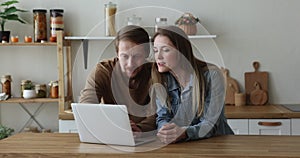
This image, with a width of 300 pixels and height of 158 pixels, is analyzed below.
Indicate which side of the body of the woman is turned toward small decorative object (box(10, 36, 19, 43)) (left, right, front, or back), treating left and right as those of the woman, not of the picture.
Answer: right

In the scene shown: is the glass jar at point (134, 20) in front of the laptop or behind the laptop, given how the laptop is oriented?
in front

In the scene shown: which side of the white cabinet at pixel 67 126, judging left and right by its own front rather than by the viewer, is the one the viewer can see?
front

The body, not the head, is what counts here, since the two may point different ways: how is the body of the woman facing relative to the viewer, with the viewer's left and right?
facing the viewer and to the left of the viewer

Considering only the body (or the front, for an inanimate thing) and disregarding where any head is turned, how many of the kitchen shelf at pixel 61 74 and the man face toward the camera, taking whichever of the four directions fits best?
2

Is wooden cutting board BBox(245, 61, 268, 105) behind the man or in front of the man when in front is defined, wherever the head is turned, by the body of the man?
behind

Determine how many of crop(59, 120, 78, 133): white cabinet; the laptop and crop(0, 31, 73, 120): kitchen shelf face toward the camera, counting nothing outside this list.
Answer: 2

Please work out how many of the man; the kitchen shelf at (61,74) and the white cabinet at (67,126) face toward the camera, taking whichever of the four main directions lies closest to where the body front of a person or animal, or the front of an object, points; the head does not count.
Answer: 3

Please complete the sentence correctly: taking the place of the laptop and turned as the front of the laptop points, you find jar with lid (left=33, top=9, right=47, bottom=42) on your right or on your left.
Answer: on your left

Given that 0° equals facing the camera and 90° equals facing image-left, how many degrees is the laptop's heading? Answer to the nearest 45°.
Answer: approximately 225°

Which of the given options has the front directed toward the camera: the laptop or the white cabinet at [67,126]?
the white cabinet

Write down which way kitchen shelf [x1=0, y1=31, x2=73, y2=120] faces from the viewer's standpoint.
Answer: facing the viewer
